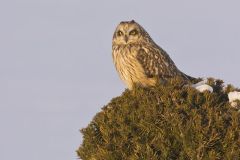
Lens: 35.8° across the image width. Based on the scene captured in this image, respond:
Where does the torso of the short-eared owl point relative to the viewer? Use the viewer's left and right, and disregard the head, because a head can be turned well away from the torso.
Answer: facing the viewer and to the left of the viewer
